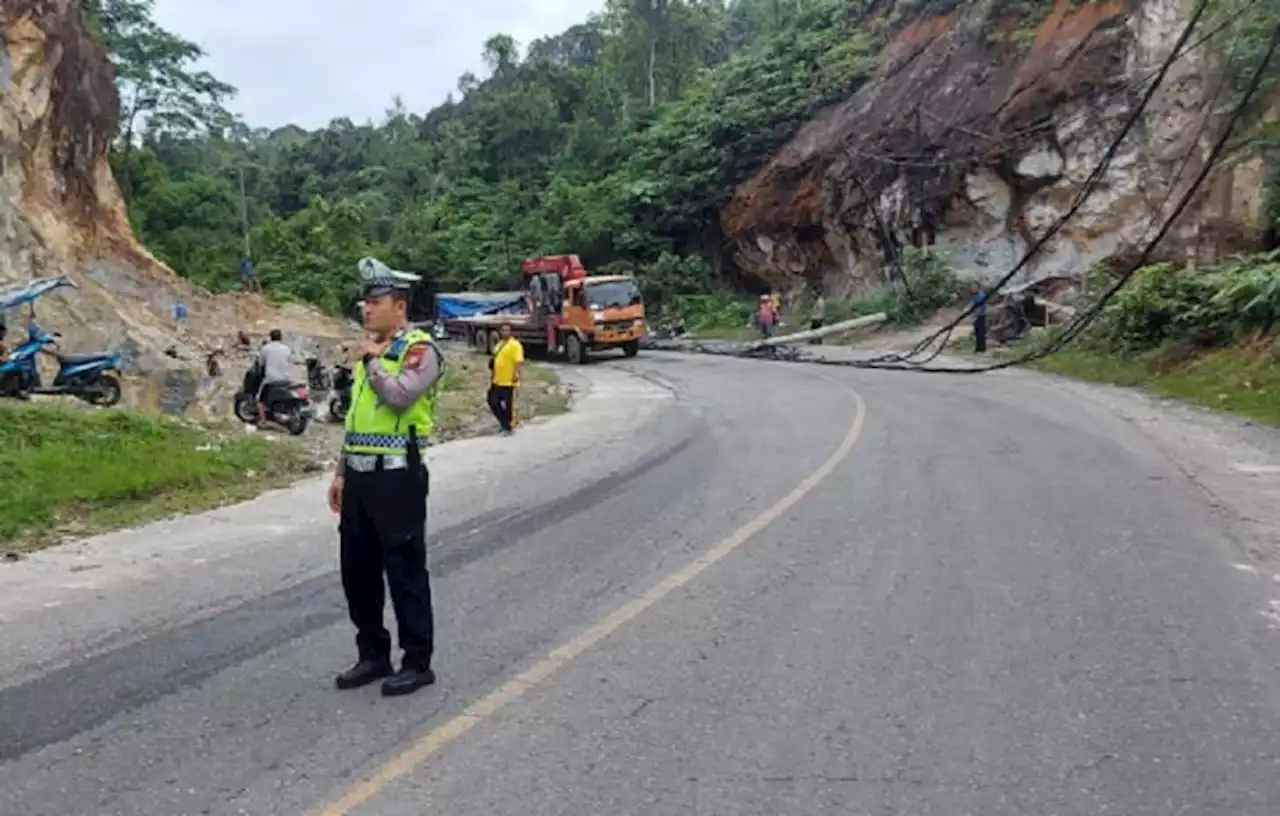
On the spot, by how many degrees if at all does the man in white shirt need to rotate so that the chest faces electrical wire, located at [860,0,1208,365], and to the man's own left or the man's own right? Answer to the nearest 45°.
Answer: approximately 90° to the man's own right

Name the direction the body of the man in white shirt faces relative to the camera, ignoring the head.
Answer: away from the camera

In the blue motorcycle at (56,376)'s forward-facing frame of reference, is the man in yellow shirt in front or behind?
behind

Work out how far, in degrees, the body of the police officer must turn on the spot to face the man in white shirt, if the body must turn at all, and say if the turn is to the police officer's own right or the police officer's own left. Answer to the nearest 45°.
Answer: approximately 135° to the police officer's own right

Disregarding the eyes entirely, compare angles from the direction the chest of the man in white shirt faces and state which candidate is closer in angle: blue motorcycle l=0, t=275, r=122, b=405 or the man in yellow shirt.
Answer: the blue motorcycle

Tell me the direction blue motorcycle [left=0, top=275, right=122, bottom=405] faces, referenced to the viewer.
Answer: facing to the left of the viewer

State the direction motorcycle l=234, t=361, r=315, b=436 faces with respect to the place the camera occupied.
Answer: facing away from the viewer and to the left of the viewer

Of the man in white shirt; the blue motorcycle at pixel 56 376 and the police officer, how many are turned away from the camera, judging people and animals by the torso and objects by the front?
1

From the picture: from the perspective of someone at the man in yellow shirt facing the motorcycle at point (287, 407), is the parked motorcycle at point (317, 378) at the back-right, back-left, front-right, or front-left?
front-right

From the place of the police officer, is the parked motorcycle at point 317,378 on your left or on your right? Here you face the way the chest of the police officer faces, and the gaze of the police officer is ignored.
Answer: on your right

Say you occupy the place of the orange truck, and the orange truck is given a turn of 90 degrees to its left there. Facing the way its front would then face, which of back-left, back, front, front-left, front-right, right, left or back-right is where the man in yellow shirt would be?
back-right

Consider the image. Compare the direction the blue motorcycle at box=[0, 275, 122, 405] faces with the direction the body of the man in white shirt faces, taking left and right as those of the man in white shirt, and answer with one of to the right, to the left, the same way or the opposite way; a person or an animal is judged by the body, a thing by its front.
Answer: to the left

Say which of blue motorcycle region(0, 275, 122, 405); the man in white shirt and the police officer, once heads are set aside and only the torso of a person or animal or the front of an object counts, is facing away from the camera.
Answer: the man in white shirt

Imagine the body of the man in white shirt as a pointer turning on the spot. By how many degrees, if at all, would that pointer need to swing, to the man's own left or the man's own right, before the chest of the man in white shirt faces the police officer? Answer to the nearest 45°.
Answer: approximately 180°

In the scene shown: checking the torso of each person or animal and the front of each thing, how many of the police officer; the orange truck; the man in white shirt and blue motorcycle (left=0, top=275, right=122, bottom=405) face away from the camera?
1

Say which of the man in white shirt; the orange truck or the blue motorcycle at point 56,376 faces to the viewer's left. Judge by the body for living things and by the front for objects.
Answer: the blue motorcycle
